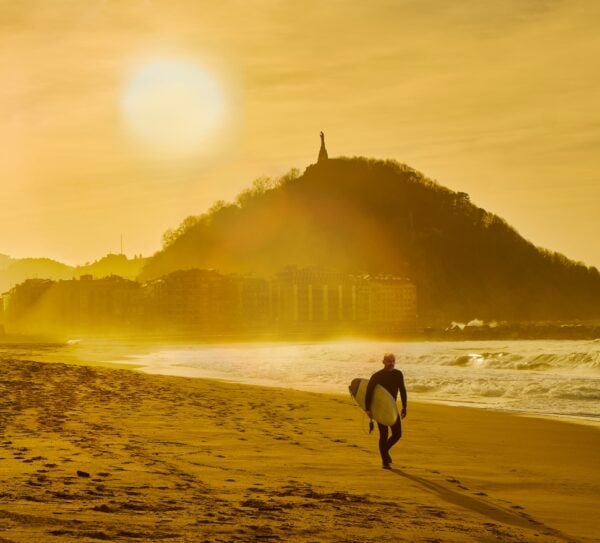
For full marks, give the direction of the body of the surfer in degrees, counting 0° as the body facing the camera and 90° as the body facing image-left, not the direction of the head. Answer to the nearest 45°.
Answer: approximately 0°
